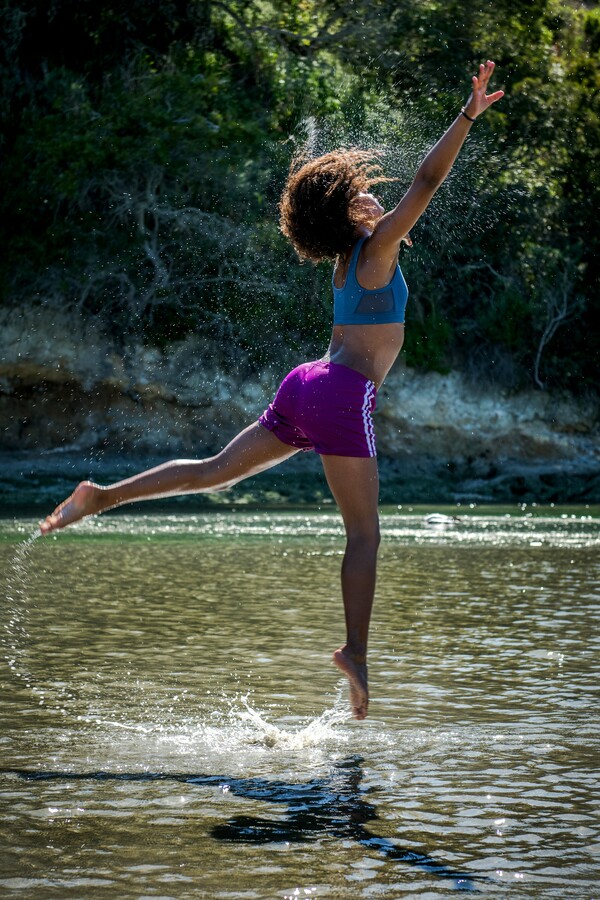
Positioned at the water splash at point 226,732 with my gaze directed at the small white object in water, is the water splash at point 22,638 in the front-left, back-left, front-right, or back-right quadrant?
front-left

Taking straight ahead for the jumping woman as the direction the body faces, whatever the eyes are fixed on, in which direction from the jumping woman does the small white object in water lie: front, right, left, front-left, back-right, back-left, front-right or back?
front-left

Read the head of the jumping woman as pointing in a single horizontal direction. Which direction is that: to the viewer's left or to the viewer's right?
to the viewer's right

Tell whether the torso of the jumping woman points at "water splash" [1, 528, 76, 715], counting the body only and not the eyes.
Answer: no

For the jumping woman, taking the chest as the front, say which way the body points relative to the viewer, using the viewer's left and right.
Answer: facing away from the viewer and to the right of the viewer
